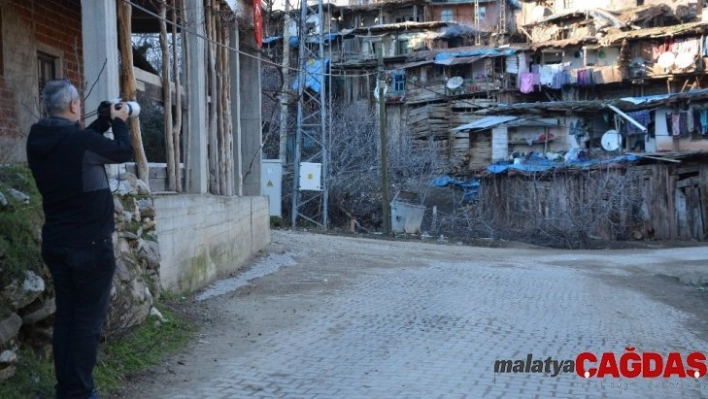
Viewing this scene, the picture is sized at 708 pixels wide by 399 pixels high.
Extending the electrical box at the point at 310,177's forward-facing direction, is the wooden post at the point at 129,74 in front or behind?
in front

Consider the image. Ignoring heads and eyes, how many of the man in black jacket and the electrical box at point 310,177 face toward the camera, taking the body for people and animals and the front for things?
1

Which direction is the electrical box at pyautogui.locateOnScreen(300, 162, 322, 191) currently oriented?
toward the camera

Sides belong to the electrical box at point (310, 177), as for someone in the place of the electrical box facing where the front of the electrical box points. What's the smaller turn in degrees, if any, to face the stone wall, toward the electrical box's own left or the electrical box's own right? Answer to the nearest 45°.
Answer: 0° — it already faces it

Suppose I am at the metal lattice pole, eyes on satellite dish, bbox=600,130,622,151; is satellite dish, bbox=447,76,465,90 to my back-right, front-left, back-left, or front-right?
front-left

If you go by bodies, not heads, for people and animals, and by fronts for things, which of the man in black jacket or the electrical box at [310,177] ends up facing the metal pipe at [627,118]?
the man in black jacket

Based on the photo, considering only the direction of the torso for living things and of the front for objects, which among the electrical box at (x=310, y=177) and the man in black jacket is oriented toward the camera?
the electrical box

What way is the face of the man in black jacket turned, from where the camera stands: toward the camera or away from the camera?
away from the camera

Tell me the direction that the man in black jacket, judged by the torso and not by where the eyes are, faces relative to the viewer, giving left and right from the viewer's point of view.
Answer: facing away from the viewer and to the right of the viewer

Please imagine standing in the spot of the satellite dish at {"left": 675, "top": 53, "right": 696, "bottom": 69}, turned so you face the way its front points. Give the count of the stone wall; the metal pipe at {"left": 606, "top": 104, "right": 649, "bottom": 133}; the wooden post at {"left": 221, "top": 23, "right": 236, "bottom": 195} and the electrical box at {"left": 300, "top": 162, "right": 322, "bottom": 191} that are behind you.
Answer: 0

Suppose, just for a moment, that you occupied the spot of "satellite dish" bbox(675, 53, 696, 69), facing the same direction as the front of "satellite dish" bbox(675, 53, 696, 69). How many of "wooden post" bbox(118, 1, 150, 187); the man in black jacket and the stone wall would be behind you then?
0

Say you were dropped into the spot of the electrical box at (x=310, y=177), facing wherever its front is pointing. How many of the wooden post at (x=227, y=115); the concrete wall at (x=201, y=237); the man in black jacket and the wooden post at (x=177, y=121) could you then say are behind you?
0
